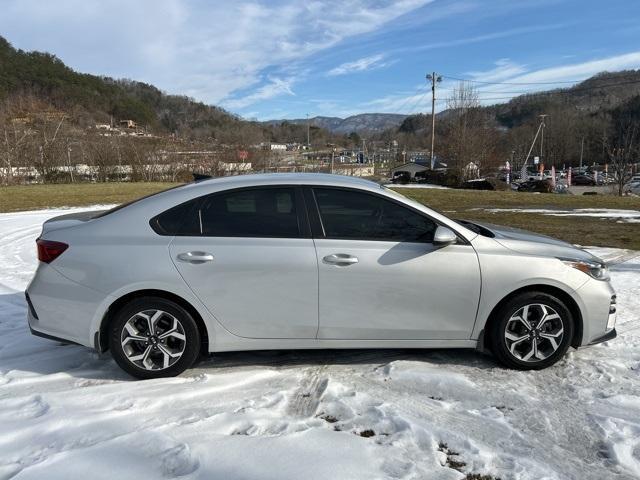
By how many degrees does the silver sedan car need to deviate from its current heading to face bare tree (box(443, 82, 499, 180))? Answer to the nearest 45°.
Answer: approximately 90° to its left

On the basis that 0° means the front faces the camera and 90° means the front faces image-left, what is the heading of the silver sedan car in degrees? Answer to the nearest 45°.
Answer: approximately 270°
